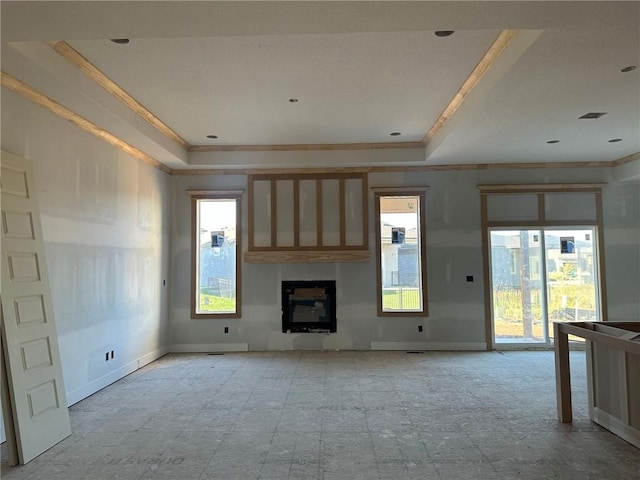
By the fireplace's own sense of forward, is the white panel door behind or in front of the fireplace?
in front

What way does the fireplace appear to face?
toward the camera

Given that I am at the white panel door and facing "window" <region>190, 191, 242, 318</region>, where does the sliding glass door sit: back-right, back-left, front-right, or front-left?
front-right

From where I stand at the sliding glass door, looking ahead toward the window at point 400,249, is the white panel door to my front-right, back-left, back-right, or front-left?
front-left

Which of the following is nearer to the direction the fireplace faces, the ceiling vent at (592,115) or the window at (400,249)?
the ceiling vent

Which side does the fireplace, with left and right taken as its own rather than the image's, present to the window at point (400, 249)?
left

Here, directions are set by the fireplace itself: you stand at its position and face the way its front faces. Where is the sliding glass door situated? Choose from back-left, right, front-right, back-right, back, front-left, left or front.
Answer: left

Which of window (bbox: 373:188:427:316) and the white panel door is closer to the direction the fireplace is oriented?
the white panel door

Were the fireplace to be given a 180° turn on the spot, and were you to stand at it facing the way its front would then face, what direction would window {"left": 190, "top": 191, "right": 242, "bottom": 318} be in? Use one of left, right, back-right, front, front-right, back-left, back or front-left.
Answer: left

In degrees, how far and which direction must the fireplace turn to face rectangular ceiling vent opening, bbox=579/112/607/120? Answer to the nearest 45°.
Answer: approximately 45° to its left

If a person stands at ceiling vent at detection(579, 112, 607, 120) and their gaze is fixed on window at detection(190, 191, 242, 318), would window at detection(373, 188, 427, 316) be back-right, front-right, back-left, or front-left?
front-right
